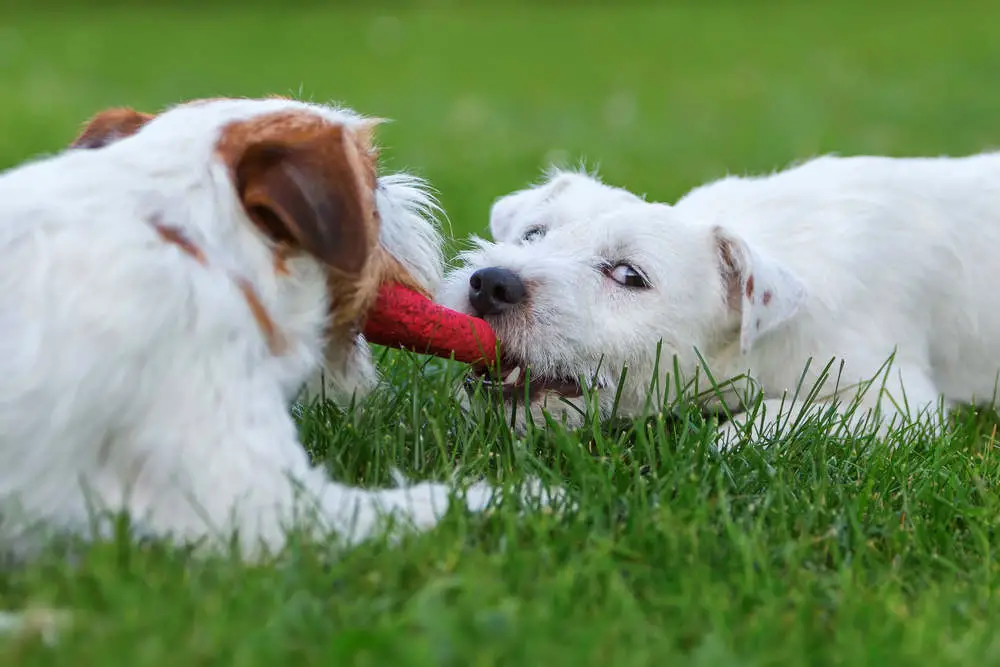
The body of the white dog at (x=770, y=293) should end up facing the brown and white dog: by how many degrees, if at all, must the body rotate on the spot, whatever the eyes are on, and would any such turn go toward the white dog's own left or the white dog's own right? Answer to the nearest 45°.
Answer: approximately 45° to the white dog's own left

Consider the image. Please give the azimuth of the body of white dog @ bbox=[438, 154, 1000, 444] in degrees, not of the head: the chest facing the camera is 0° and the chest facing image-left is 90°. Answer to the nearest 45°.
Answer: approximately 90°
